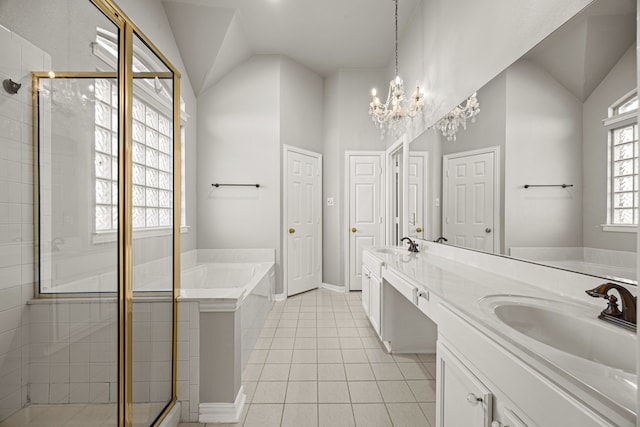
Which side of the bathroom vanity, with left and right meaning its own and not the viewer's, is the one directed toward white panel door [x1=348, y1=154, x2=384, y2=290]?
right

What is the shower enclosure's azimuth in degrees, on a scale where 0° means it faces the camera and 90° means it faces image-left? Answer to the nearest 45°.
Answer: approximately 315°

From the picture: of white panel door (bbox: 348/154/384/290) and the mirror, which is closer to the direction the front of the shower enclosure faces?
the mirror

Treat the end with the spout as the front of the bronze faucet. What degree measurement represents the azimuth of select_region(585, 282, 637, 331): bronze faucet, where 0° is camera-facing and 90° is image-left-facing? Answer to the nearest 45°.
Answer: approximately 45°

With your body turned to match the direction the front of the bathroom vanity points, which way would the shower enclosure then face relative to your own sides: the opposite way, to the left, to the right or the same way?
the opposite way

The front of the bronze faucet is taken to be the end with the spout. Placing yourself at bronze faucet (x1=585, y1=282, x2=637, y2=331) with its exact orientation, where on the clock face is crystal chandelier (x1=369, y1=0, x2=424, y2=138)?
The crystal chandelier is roughly at 3 o'clock from the bronze faucet.

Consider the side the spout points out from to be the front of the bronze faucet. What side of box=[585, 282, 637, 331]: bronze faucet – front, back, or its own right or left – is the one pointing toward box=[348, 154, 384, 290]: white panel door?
right

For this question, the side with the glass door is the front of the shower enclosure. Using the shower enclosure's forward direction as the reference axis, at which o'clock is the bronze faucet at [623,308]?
The bronze faucet is roughly at 12 o'clock from the shower enclosure.
